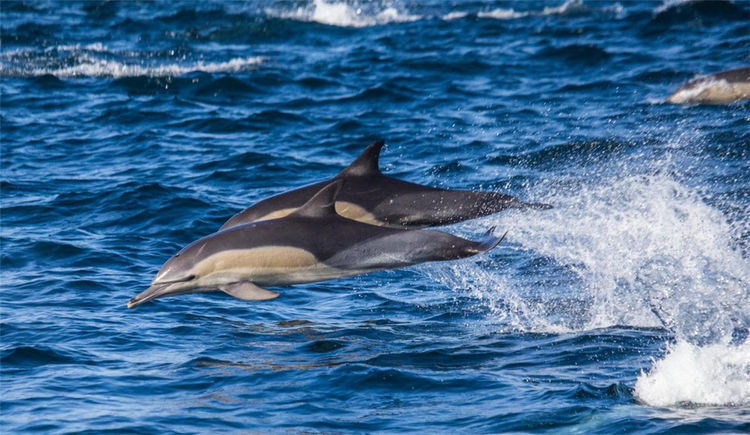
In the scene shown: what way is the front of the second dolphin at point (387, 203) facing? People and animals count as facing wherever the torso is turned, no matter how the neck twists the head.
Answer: to the viewer's left

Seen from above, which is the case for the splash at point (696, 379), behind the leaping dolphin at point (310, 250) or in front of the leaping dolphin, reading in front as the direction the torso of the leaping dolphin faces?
behind

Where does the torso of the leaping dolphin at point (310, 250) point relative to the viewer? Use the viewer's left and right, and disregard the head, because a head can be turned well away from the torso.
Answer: facing to the left of the viewer

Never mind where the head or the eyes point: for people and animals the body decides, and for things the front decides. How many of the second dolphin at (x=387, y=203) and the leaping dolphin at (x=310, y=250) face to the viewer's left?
2

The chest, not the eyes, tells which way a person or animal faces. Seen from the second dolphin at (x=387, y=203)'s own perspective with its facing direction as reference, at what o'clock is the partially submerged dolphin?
The partially submerged dolphin is roughly at 4 o'clock from the second dolphin.

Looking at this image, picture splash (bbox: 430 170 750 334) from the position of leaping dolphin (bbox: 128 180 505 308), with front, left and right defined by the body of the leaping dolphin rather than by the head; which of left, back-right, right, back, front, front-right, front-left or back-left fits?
back-right

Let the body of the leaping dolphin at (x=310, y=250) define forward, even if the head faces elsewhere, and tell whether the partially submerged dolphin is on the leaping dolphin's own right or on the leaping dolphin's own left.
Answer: on the leaping dolphin's own right

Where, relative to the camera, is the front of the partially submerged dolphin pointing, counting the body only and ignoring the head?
to the viewer's left

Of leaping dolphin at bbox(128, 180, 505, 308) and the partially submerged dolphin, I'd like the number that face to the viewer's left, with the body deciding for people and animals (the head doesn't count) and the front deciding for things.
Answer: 2

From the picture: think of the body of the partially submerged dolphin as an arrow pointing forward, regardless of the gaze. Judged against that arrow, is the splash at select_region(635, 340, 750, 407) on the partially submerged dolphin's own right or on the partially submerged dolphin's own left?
on the partially submerged dolphin's own left

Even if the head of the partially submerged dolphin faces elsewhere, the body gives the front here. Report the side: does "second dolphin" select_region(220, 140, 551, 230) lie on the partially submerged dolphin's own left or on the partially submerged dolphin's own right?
on the partially submerged dolphin's own left

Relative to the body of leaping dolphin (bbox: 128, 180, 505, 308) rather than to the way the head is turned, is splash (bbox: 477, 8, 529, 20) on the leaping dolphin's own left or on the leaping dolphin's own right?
on the leaping dolphin's own right

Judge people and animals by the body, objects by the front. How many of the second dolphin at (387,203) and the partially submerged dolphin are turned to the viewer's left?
2
